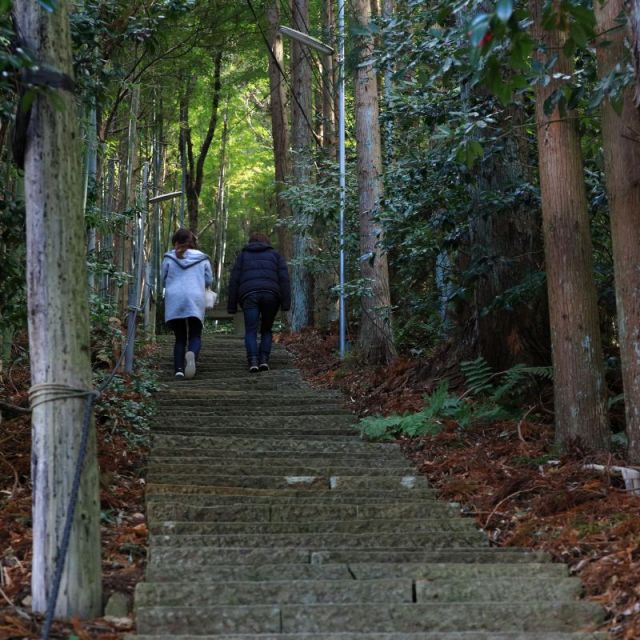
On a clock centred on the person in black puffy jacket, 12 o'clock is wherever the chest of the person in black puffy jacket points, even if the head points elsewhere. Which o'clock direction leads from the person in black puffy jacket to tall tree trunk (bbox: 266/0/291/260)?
The tall tree trunk is roughly at 12 o'clock from the person in black puffy jacket.

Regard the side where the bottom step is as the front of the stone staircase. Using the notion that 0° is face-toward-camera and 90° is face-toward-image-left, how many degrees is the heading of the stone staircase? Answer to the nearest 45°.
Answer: approximately 0°

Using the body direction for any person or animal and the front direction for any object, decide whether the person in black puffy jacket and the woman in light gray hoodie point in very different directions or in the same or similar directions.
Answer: same or similar directions

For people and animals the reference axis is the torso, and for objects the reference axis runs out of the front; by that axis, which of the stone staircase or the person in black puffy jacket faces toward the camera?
the stone staircase

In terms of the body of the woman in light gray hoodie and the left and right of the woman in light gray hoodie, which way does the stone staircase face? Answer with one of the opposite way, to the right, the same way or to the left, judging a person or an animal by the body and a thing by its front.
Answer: the opposite way

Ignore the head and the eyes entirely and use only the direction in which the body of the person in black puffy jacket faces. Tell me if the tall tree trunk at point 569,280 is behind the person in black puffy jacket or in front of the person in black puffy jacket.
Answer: behind

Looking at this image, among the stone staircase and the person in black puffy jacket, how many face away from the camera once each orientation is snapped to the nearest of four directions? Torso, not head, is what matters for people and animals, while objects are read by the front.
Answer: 1

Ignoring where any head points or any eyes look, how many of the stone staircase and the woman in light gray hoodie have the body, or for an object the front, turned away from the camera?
1

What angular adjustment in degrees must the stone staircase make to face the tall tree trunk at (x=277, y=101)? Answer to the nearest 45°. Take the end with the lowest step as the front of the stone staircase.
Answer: approximately 180°

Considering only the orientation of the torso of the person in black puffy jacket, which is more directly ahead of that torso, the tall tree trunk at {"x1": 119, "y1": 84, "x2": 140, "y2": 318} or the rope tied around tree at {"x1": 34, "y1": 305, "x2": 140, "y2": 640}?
the tall tree trunk

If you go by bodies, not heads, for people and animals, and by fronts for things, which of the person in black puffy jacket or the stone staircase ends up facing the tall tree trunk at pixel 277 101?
the person in black puffy jacket

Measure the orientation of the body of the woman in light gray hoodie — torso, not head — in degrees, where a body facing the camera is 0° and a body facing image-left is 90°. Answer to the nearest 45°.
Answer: approximately 180°

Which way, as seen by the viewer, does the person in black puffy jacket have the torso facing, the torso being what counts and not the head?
away from the camera

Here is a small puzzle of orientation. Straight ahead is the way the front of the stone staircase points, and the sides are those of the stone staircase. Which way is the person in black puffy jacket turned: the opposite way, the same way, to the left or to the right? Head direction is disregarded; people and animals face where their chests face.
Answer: the opposite way

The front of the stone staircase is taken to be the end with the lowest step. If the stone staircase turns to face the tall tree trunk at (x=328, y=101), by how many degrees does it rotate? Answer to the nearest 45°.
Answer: approximately 180°

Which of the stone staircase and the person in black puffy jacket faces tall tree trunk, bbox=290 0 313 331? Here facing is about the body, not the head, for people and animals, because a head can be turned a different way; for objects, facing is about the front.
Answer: the person in black puffy jacket
